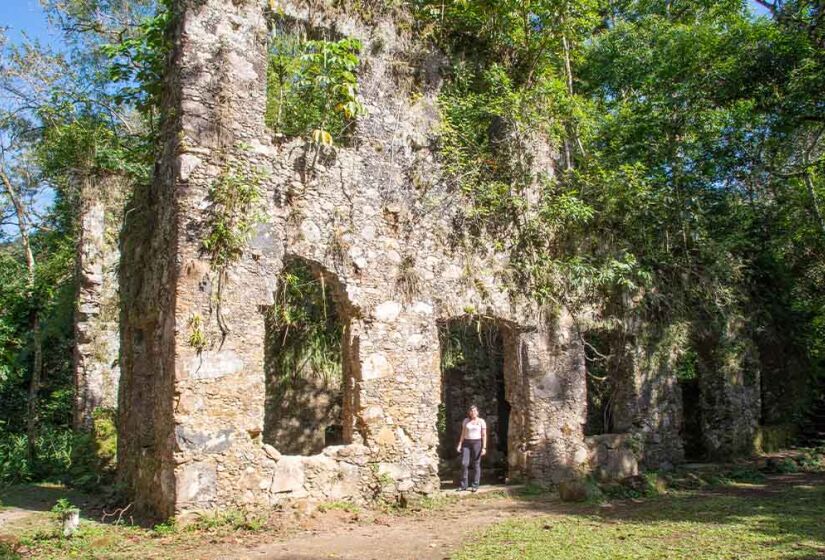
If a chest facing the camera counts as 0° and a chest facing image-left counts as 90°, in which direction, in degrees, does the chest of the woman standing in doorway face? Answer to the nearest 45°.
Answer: approximately 0°

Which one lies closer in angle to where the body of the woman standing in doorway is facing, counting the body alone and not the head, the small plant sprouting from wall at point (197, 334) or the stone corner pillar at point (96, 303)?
the small plant sprouting from wall

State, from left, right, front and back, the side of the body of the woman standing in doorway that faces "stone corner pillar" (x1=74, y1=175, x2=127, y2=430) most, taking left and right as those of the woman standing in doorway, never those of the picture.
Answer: right

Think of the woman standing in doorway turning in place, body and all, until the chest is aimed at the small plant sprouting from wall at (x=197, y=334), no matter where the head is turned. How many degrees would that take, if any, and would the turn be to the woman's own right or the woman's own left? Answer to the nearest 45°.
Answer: approximately 45° to the woman's own right
